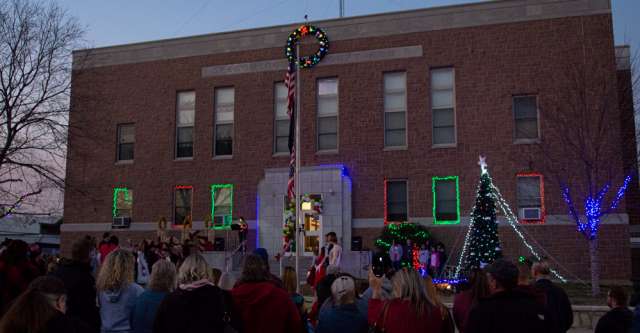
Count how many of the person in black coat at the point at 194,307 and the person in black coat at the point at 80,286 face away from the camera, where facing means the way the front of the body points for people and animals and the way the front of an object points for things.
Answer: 2

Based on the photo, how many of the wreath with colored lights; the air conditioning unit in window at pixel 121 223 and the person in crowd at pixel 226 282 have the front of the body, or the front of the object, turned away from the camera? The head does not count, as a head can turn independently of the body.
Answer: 1

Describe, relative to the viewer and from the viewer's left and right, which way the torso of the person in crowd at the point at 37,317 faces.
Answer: facing away from the viewer and to the right of the viewer

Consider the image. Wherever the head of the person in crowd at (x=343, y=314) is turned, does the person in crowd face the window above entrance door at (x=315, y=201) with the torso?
yes

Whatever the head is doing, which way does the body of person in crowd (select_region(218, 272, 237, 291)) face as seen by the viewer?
away from the camera

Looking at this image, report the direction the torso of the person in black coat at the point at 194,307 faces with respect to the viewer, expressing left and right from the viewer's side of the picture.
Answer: facing away from the viewer

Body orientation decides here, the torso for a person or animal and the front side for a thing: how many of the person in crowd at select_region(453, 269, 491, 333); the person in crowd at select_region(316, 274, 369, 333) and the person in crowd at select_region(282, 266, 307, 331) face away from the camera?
3

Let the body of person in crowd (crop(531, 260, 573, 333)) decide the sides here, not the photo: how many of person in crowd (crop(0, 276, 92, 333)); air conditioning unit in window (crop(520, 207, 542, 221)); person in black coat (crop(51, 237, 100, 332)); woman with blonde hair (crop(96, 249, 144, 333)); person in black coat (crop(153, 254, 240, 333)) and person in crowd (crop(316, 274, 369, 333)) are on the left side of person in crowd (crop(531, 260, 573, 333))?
5

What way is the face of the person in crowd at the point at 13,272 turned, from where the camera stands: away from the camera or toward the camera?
away from the camera

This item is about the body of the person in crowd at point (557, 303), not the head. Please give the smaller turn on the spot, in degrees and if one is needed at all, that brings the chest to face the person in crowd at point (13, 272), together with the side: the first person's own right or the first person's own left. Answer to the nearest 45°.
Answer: approximately 45° to the first person's own left

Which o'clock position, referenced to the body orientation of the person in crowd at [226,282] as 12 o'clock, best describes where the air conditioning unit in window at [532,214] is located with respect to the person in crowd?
The air conditioning unit in window is roughly at 1 o'clock from the person in crowd.

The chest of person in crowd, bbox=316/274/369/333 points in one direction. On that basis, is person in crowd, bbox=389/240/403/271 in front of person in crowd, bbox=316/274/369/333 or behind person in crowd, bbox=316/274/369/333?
in front

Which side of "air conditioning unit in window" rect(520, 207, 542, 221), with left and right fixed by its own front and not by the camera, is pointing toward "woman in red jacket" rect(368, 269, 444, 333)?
front

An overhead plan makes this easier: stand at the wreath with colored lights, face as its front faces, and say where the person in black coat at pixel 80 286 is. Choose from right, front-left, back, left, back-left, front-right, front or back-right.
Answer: front

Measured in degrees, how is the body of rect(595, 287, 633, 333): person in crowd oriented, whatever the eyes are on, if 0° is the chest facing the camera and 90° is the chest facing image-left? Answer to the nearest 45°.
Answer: approximately 135°

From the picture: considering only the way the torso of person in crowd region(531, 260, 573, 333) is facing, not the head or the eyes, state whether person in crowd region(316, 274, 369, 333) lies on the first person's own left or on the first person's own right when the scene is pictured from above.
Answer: on the first person's own left

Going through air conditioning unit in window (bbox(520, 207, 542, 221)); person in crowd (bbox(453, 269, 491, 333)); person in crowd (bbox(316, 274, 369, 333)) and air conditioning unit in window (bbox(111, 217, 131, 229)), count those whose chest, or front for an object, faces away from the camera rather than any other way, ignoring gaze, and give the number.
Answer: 2

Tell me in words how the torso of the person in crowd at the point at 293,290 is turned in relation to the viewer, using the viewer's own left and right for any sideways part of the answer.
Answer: facing away from the viewer
